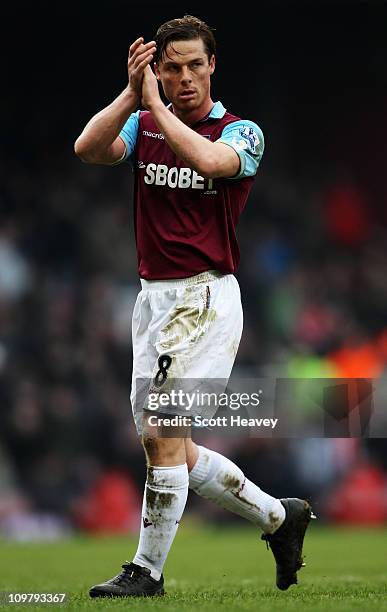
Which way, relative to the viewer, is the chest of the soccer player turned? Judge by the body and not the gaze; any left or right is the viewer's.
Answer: facing the viewer and to the left of the viewer
